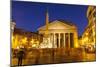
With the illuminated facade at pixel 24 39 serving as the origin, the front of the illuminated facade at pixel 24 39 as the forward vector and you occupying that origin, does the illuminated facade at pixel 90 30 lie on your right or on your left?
on your left

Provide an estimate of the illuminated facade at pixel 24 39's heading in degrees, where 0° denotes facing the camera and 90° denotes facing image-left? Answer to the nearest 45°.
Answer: approximately 315°
